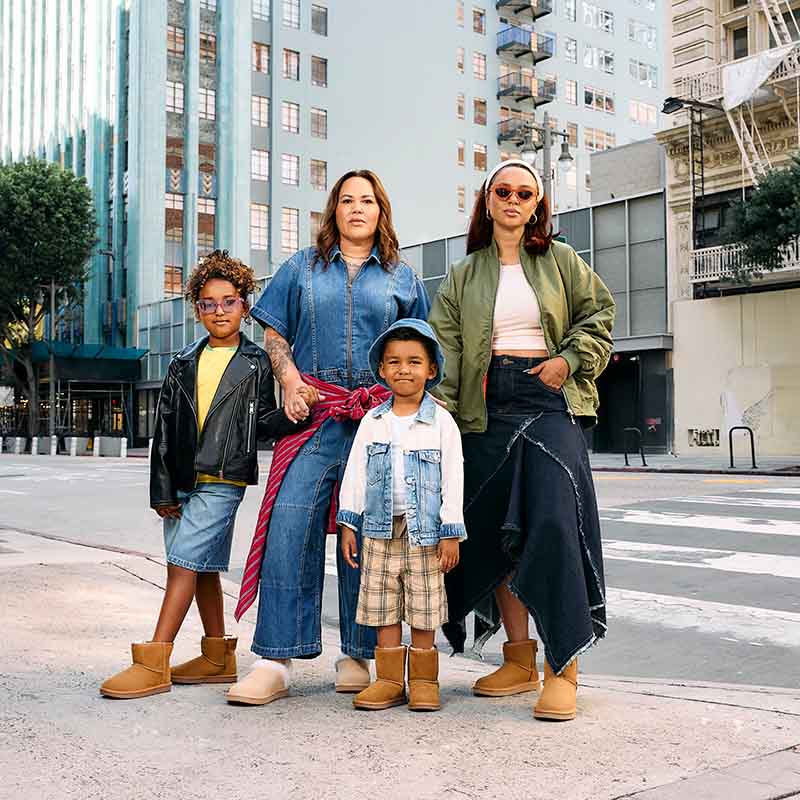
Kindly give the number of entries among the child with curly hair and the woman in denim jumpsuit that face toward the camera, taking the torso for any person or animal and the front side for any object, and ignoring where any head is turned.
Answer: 2

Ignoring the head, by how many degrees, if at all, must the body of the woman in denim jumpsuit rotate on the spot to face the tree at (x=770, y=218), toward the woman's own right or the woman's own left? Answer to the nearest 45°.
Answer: approximately 135° to the woman's own left

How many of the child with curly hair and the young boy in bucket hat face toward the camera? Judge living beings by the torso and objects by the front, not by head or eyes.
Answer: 2

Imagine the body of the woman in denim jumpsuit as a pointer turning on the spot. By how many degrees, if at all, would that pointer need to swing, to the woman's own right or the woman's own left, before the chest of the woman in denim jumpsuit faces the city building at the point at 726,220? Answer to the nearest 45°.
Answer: approximately 135° to the woman's own left

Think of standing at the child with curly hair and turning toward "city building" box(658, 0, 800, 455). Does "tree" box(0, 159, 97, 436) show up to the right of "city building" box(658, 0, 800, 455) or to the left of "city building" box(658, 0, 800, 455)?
left
